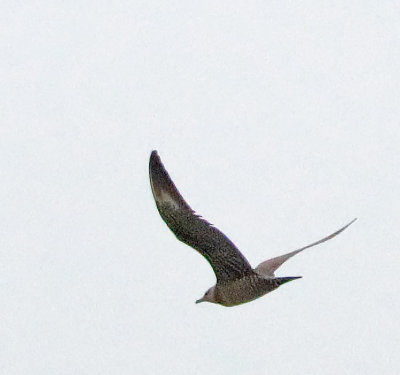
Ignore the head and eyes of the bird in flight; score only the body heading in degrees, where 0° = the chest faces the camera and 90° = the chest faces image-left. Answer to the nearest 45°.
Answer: approximately 135°
